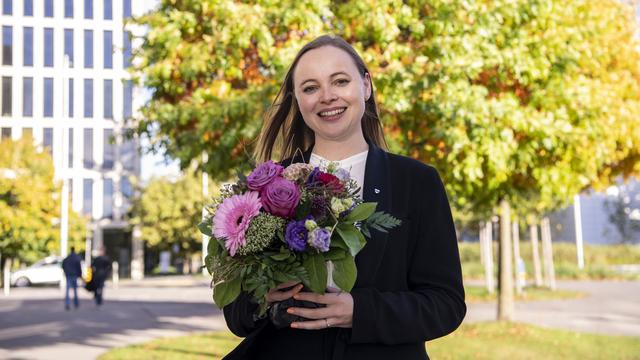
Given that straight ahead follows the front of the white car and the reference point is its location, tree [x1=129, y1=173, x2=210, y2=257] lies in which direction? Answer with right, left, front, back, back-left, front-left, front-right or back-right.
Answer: back-right

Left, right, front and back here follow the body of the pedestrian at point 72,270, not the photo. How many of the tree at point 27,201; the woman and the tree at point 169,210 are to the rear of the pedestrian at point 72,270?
1

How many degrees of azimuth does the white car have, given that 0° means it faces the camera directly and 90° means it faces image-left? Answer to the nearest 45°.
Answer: approximately 90°

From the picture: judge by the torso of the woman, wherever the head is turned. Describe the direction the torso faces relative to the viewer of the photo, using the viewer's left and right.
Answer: facing the viewer

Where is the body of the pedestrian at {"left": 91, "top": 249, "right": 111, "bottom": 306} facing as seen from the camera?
away from the camera

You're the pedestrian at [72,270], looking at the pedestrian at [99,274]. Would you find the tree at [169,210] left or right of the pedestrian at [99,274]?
left

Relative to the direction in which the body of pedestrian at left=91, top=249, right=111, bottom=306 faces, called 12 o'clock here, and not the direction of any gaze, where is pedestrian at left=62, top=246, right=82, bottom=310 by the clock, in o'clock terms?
pedestrian at left=62, top=246, right=82, bottom=310 is roughly at 8 o'clock from pedestrian at left=91, top=249, right=111, bottom=306.

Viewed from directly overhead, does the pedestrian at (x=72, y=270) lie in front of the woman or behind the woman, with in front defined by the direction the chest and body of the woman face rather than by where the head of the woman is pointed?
behind

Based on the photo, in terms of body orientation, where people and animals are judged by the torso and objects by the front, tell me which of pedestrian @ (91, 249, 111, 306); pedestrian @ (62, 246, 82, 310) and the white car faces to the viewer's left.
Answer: the white car
